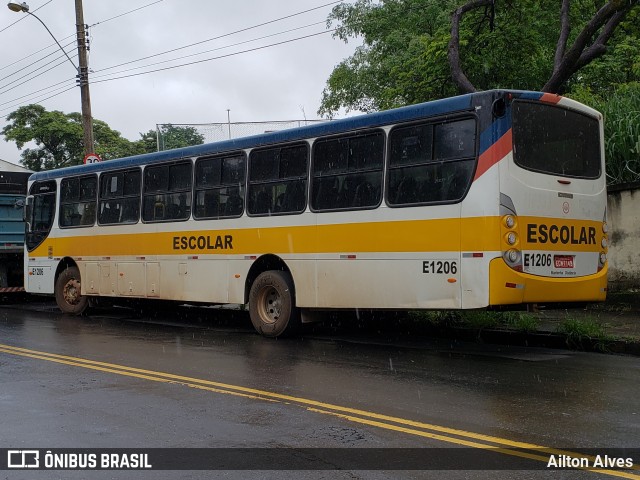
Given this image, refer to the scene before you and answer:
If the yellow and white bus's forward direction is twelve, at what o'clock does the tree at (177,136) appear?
The tree is roughly at 1 o'clock from the yellow and white bus.

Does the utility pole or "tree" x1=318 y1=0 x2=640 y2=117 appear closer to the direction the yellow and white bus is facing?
the utility pole

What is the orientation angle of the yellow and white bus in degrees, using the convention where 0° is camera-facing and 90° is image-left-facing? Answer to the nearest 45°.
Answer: approximately 135°

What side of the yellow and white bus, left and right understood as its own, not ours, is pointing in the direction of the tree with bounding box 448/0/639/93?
right
